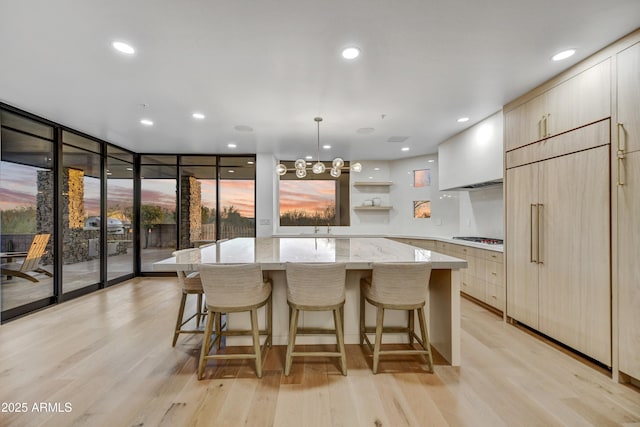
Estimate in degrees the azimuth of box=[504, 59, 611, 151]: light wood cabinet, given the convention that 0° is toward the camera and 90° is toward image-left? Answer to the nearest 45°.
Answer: approximately 45°

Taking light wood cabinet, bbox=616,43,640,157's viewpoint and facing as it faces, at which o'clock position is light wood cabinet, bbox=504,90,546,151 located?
light wood cabinet, bbox=504,90,546,151 is roughly at 3 o'clock from light wood cabinet, bbox=616,43,640,157.

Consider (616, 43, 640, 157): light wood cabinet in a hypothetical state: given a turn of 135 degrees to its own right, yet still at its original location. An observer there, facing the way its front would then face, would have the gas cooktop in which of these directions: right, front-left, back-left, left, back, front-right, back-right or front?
front-left

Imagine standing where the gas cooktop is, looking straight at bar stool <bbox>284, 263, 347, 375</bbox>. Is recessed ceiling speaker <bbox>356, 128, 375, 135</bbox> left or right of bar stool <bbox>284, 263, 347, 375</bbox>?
right

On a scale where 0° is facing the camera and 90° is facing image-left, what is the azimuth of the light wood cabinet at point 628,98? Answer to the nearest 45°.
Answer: approximately 45°
